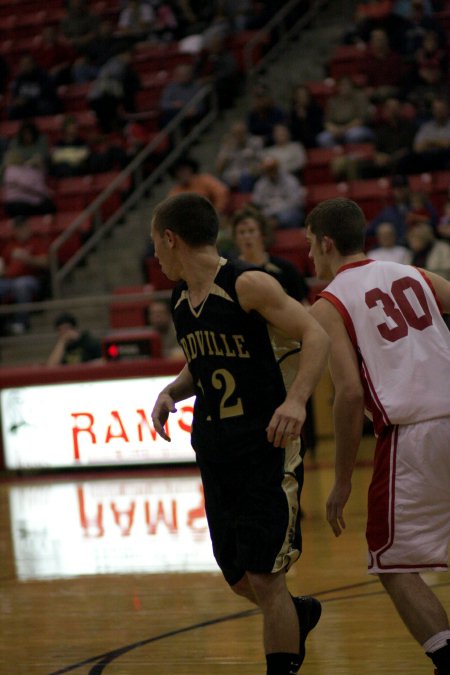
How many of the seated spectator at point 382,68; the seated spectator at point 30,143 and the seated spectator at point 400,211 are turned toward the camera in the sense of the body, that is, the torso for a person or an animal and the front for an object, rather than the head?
3

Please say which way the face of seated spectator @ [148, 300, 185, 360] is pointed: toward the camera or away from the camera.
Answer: toward the camera

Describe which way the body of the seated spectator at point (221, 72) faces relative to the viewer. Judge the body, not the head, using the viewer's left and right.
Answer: facing the viewer and to the left of the viewer

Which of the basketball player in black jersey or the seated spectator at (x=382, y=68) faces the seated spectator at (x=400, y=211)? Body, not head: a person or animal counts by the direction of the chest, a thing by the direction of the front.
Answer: the seated spectator at (x=382, y=68)

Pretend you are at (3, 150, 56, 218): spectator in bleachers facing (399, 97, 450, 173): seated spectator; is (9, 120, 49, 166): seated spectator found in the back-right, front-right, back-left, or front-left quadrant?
back-left

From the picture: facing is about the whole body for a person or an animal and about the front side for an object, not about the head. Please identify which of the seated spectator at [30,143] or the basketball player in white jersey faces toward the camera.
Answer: the seated spectator

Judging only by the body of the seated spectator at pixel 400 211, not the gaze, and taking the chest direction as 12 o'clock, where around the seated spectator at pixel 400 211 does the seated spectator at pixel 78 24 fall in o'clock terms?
the seated spectator at pixel 78 24 is roughly at 5 o'clock from the seated spectator at pixel 400 211.

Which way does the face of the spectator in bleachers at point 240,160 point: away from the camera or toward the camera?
toward the camera

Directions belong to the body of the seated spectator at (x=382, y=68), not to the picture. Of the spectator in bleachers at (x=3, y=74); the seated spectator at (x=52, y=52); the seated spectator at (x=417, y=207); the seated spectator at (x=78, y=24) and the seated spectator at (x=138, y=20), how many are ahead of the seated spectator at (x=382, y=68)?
1

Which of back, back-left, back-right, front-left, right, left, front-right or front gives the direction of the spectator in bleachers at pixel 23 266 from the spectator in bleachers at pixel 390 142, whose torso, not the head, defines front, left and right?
front-right

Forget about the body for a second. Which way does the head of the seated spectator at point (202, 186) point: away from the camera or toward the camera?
toward the camera

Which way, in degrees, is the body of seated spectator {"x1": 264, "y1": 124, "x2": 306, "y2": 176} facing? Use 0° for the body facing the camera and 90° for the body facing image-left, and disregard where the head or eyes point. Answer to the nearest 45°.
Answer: approximately 45°

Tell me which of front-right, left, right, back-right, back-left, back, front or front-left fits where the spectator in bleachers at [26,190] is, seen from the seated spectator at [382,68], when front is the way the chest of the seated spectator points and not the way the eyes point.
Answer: right

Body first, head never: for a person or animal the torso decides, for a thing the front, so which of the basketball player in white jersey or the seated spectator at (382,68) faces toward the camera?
the seated spectator

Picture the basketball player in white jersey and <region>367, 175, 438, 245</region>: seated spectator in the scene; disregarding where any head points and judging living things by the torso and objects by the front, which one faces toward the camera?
the seated spectator

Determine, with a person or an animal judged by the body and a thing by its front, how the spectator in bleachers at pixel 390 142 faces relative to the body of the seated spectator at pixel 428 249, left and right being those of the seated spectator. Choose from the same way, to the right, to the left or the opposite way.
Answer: the same way
